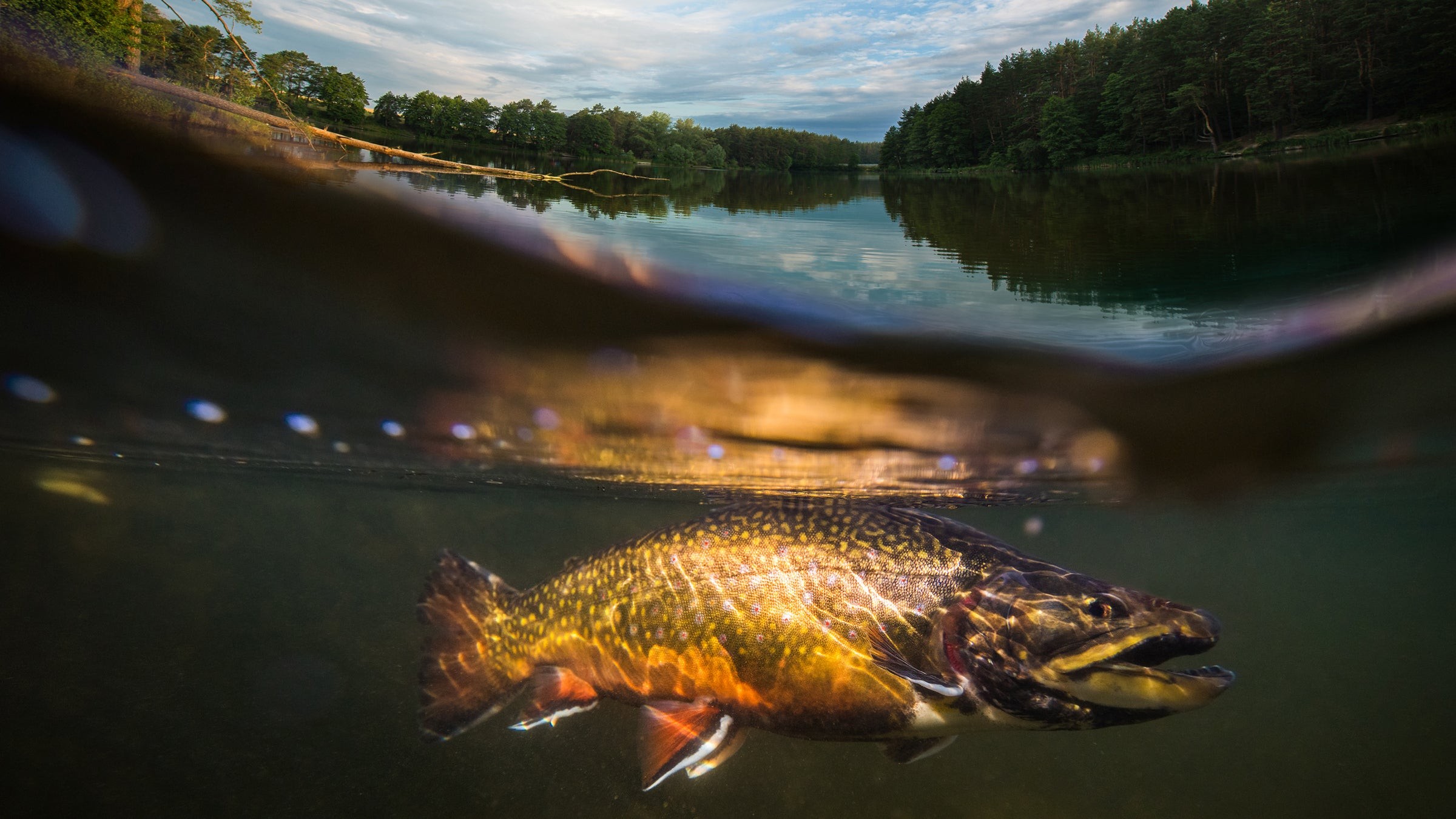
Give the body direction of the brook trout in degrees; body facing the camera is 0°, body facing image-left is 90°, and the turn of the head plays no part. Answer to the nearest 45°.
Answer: approximately 270°
